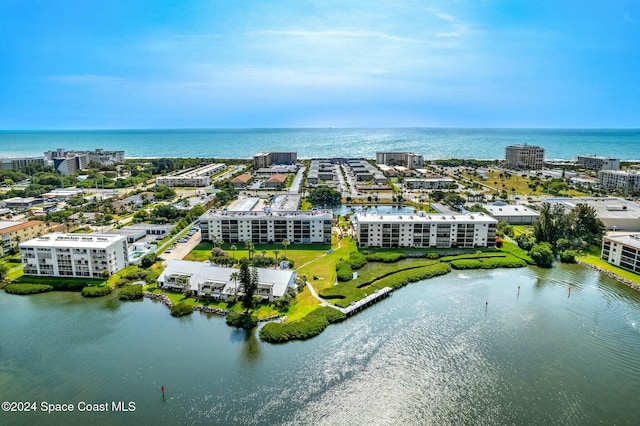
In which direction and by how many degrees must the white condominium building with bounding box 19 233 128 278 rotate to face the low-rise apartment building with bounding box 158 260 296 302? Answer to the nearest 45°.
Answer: approximately 45° to its left

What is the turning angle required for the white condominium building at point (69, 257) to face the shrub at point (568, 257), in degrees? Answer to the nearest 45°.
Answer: approximately 45° to its left

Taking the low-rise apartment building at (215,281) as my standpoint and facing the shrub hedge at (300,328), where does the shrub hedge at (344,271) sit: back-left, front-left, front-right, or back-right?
front-left

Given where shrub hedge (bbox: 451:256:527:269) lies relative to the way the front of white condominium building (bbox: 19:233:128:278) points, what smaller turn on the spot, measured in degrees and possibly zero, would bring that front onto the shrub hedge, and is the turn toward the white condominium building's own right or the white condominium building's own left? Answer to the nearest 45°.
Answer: approximately 45° to the white condominium building's own left

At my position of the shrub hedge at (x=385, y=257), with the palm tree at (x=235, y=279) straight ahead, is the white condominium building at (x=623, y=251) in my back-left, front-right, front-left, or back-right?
back-left

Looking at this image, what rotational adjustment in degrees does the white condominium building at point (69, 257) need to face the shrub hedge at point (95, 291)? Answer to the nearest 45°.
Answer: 0° — it already faces it

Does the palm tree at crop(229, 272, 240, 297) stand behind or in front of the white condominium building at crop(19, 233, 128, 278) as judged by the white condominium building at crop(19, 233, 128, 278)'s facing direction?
in front

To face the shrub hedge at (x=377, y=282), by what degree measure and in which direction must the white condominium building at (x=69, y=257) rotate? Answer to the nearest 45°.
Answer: approximately 45° to its left

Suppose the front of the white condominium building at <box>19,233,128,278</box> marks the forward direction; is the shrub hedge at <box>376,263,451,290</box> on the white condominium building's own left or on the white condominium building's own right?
on the white condominium building's own left

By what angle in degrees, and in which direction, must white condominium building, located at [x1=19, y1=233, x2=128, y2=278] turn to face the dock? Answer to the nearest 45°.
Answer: approximately 45° to its left

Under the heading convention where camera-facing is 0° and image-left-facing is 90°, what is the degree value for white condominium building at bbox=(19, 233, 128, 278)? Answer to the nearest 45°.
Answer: approximately 0°

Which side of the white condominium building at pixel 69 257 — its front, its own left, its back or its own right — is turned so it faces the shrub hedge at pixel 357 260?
left

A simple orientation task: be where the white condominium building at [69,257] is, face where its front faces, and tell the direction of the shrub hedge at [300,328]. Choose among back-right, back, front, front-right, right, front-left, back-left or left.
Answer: front-left
